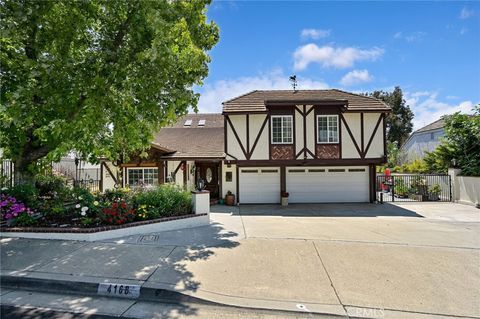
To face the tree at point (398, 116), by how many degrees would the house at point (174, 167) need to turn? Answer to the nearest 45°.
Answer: approximately 135° to its left

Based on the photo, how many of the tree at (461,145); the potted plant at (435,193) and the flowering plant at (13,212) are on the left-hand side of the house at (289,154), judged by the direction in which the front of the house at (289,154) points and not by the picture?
2

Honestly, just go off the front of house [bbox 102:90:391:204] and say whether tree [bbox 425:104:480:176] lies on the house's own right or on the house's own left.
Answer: on the house's own left

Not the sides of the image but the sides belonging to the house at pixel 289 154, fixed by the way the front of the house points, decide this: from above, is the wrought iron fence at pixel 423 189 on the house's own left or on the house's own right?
on the house's own left

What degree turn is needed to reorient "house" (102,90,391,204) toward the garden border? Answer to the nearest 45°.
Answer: approximately 45° to its right

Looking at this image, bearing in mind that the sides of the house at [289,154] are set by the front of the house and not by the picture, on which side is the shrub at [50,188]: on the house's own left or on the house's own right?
on the house's own right

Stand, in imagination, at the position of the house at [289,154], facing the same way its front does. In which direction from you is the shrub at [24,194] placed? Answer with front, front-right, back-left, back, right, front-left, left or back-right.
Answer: front-right
